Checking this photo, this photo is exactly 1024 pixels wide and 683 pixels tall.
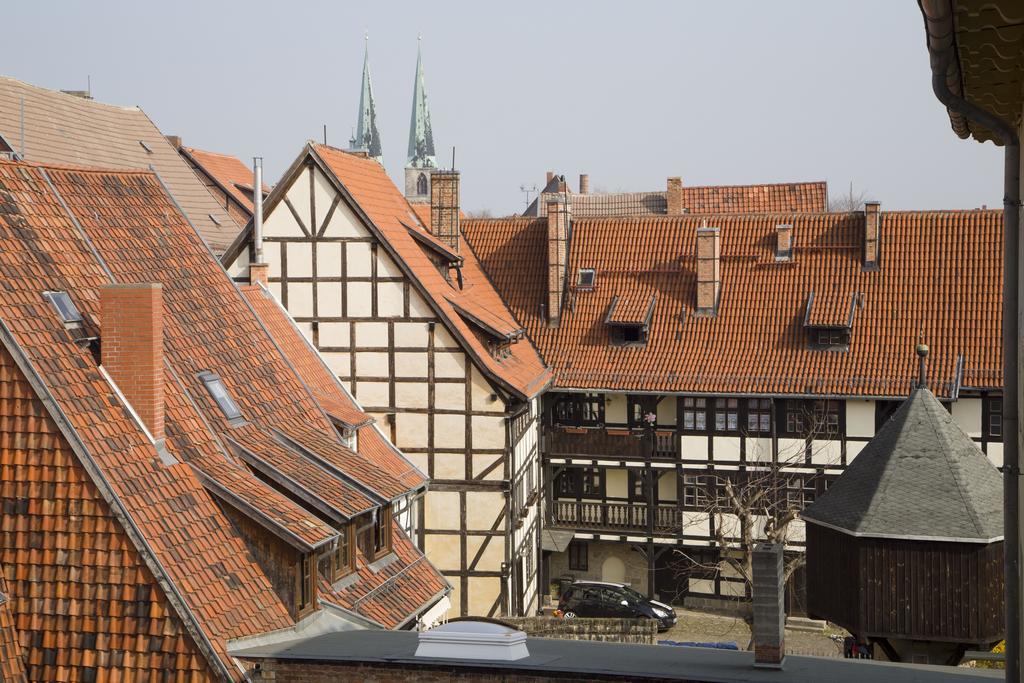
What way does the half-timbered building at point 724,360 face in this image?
toward the camera

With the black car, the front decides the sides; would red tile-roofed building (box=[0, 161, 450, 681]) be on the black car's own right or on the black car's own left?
on the black car's own right

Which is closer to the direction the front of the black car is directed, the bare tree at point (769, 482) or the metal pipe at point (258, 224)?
the bare tree

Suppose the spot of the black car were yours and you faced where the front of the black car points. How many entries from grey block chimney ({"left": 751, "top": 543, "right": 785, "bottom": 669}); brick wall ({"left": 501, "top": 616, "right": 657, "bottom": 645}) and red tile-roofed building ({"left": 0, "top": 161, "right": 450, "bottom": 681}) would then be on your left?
0

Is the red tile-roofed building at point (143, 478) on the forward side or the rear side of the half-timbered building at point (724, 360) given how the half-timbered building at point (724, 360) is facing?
on the forward side

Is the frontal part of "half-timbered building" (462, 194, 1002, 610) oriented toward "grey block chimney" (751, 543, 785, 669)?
yes

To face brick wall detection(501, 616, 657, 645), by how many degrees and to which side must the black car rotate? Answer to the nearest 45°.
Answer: approximately 45° to its right

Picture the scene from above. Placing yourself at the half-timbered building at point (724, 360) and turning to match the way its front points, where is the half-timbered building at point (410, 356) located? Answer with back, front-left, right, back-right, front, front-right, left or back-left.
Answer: front-right

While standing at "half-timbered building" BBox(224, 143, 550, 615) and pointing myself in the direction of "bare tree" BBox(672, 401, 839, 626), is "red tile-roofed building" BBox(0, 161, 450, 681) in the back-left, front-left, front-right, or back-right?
back-right

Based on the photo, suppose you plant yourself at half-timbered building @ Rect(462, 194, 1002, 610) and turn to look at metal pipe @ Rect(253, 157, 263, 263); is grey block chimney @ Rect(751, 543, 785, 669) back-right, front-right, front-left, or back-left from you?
front-left

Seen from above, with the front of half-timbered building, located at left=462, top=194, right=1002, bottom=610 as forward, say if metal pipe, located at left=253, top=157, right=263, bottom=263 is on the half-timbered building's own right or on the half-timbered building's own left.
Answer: on the half-timbered building's own right
